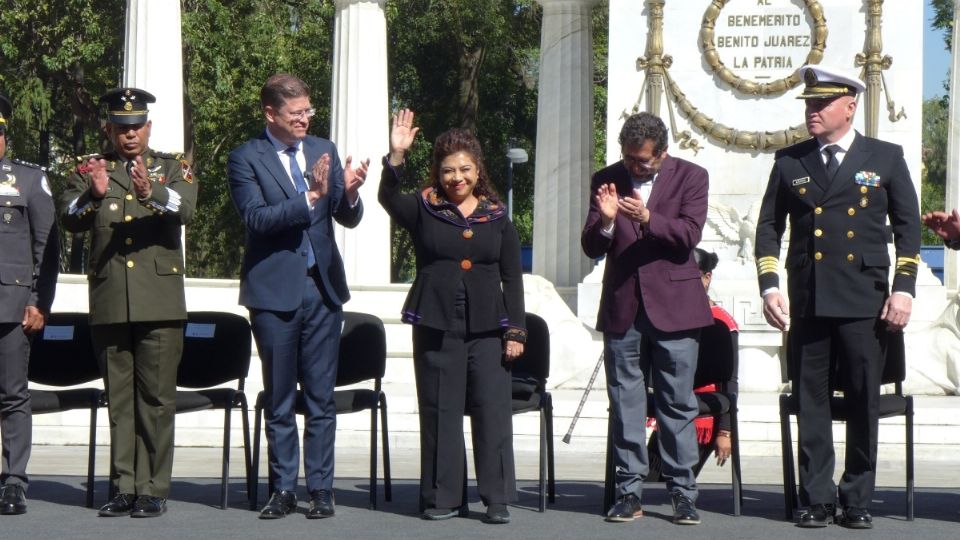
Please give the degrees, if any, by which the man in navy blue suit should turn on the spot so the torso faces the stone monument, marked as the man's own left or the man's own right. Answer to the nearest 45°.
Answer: approximately 90° to the man's own left

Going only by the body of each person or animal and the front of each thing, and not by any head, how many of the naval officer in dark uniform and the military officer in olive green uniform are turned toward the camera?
2

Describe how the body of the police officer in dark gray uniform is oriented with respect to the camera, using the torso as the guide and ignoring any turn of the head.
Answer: toward the camera

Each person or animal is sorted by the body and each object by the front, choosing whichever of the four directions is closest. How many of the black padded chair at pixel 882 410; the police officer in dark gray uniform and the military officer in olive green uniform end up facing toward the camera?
3

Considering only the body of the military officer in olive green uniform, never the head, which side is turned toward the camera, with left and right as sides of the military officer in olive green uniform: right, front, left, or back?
front

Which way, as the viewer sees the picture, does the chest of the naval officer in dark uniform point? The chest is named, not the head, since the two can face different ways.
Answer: toward the camera

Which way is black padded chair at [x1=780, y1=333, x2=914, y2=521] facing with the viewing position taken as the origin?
facing the viewer

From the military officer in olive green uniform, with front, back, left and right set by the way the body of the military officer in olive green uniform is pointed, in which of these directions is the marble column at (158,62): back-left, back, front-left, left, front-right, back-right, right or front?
back

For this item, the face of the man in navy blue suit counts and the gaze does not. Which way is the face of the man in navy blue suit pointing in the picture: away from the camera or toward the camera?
toward the camera
